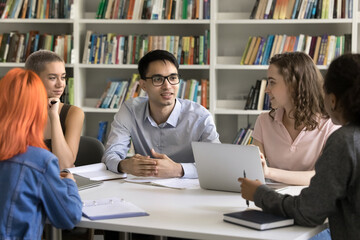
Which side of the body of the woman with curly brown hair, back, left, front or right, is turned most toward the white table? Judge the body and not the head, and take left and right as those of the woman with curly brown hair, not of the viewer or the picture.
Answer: front

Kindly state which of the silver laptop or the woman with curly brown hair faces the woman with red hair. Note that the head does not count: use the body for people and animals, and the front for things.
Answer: the woman with curly brown hair

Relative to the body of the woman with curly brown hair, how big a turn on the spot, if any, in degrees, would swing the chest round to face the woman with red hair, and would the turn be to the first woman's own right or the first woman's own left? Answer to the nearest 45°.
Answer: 0° — they already face them

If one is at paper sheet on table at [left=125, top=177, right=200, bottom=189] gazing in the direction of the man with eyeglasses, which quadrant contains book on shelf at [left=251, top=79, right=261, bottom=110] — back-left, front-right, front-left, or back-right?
front-right

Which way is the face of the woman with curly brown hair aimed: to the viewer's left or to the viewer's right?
to the viewer's left

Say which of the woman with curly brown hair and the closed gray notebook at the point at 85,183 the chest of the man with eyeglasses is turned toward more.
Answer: the closed gray notebook

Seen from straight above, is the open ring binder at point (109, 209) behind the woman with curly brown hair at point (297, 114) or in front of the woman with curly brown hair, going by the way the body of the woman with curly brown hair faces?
in front

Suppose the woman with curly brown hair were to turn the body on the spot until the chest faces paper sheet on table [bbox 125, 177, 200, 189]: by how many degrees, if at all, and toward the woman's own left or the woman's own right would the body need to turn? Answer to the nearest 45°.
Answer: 0° — they already face it

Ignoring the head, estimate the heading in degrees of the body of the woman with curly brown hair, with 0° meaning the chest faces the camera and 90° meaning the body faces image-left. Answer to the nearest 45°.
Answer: approximately 45°

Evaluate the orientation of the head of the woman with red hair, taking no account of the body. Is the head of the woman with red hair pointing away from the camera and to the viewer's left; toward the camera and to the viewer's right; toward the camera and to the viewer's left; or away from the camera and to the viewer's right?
away from the camera and to the viewer's right

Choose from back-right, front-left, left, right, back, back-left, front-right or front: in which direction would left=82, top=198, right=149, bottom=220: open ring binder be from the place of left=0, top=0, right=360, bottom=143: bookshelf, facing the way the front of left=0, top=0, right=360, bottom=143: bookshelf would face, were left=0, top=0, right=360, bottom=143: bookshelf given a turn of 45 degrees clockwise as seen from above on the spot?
front-left

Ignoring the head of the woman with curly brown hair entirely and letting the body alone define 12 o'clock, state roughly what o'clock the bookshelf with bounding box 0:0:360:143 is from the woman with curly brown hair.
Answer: The bookshelf is roughly at 4 o'clock from the woman with curly brown hair.

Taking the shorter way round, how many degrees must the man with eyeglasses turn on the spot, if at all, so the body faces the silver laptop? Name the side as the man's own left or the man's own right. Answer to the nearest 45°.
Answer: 0° — they already face it

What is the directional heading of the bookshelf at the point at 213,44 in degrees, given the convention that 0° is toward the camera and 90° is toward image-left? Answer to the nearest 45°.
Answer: approximately 0°

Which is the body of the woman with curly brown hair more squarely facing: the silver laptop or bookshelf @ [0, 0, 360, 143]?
the silver laptop

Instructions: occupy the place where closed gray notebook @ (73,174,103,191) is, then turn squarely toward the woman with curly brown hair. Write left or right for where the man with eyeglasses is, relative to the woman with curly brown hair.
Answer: left

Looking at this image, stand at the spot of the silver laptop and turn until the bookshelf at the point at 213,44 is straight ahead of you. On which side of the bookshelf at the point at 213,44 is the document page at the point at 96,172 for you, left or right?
left

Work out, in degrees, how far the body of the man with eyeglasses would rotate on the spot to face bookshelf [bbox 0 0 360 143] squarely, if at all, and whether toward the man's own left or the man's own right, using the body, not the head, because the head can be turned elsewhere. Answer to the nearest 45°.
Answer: approximately 180°

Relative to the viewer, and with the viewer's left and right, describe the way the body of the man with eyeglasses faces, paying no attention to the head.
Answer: facing the viewer
